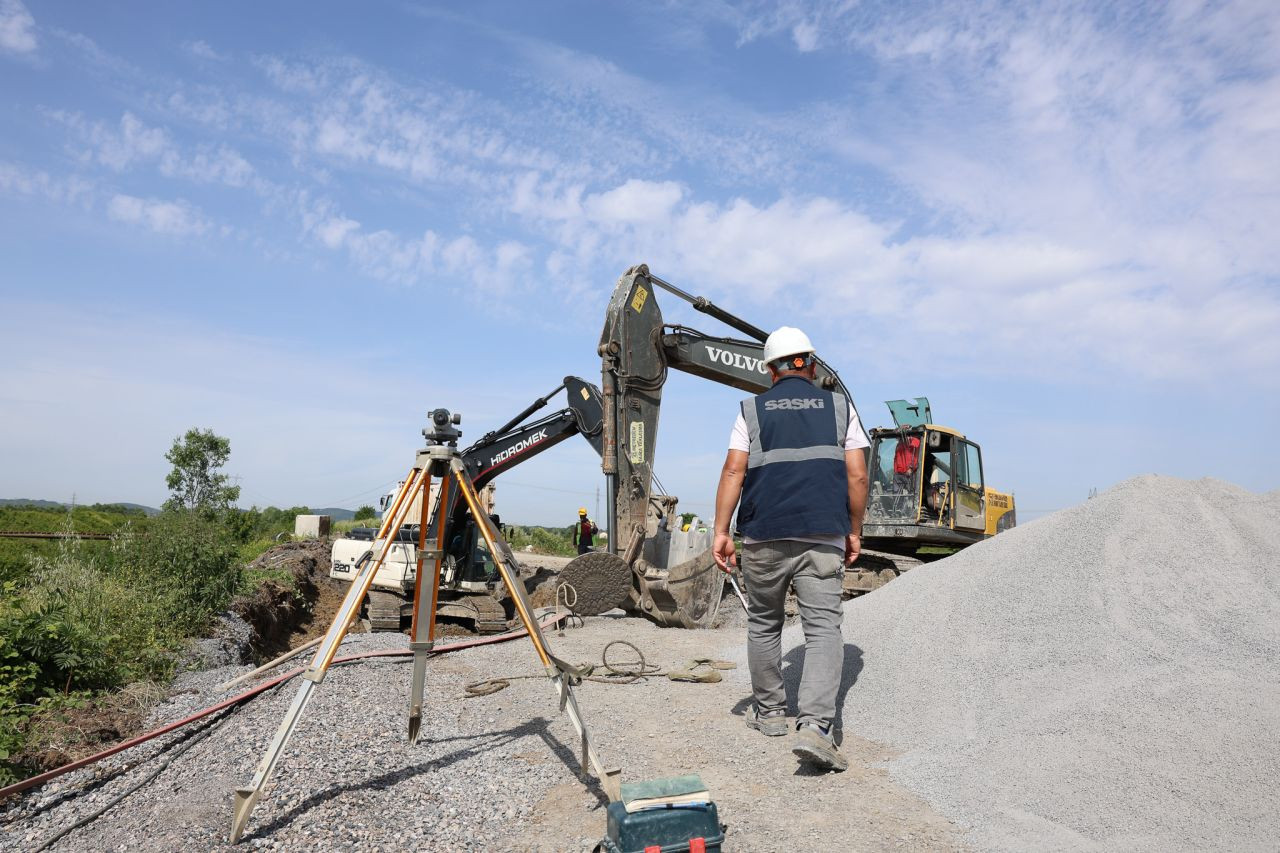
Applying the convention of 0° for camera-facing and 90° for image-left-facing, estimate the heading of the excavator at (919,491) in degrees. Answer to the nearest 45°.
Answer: approximately 45°

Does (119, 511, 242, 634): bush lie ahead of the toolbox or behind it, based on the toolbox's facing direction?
behind

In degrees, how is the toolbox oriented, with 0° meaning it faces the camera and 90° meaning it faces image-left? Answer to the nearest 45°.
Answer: approximately 0°

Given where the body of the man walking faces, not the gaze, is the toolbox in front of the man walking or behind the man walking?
behind

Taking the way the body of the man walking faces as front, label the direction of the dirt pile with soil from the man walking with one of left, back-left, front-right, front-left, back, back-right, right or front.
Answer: front-left

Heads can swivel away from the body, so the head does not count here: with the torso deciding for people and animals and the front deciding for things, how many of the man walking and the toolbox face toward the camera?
1

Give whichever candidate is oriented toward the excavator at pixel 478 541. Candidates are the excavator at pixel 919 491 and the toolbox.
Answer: the excavator at pixel 919 491

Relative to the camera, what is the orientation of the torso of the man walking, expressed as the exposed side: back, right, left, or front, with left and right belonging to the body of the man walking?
back

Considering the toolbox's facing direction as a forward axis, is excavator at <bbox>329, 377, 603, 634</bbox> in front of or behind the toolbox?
behind
